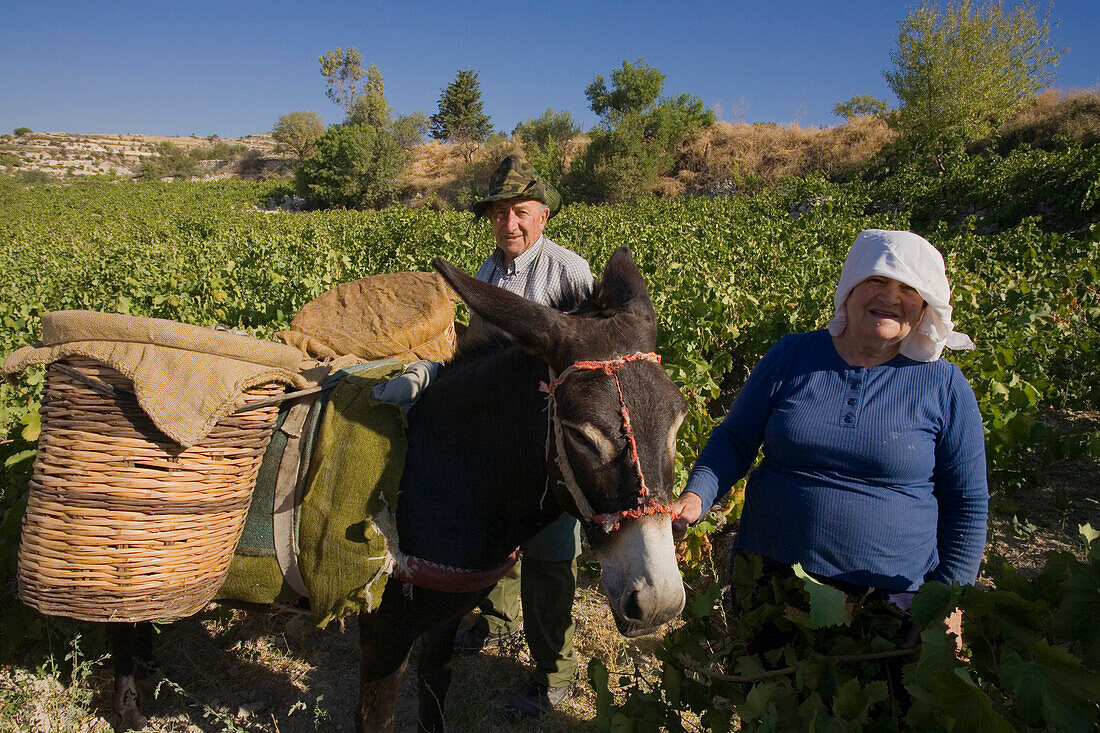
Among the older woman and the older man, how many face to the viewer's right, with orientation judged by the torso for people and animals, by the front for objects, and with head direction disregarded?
0

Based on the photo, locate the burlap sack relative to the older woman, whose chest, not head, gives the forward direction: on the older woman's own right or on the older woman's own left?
on the older woman's own right

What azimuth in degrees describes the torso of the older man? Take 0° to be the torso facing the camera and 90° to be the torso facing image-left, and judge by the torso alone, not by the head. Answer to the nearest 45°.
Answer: approximately 45°

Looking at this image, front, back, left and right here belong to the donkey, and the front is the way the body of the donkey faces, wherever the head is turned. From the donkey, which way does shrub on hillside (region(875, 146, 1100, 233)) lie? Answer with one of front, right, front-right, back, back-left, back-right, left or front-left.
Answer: left

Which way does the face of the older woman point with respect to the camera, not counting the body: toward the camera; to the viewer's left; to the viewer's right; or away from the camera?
toward the camera

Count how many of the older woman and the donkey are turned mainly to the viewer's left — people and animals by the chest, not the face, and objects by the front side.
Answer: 0

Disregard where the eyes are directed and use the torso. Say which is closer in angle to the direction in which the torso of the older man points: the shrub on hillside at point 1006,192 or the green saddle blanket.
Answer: the green saddle blanket

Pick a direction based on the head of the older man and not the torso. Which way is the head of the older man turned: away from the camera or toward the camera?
toward the camera

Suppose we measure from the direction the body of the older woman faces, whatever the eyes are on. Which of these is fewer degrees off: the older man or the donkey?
the donkey

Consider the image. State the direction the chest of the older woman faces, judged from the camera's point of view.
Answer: toward the camera

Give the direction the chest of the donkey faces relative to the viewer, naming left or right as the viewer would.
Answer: facing the viewer and to the right of the viewer

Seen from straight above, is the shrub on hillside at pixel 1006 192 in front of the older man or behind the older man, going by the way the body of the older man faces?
behind

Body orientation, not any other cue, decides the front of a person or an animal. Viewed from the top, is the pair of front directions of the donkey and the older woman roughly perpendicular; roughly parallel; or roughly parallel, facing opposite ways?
roughly perpendicular
